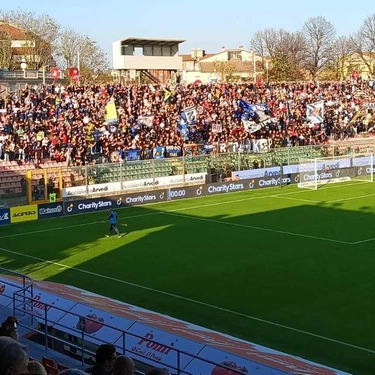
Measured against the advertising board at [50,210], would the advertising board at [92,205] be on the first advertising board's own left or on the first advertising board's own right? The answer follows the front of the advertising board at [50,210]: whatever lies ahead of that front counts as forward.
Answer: on the first advertising board's own left

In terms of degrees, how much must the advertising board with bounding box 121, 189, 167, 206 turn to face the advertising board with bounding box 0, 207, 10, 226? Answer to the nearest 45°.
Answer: approximately 45° to its right

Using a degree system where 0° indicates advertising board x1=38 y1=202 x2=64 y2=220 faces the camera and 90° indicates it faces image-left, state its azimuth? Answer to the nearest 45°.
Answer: approximately 0°

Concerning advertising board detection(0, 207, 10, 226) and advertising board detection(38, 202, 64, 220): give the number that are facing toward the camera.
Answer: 2

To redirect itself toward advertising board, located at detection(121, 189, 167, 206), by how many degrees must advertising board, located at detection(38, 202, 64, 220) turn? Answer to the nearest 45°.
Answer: approximately 135° to its left

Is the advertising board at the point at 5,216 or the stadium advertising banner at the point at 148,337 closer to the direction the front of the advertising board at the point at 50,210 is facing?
the stadium advertising banner

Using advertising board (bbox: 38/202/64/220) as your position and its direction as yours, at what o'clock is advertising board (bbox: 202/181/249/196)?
advertising board (bbox: 202/181/249/196) is roughly at 8 o'clock from advertising board (bbox: 38/202/64/220).

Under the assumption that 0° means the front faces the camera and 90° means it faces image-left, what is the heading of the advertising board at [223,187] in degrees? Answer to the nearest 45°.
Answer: approximately 0°
